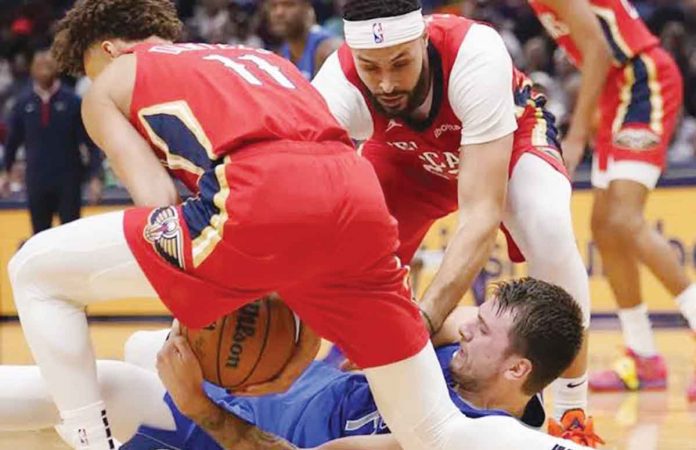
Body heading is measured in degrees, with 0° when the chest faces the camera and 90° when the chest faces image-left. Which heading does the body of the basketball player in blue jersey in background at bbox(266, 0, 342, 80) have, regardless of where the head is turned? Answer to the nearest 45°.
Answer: approximately 45°

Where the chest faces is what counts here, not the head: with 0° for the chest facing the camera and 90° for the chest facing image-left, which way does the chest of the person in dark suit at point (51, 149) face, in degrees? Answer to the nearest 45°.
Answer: approximately 0°

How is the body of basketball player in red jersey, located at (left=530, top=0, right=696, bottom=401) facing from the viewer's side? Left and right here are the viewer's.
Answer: facing to the left of the viewer

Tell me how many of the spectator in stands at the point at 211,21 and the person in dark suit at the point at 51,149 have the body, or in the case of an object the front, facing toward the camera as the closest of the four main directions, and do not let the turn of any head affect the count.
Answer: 2

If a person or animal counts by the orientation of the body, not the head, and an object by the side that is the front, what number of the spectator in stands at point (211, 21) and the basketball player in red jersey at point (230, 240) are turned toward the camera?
1

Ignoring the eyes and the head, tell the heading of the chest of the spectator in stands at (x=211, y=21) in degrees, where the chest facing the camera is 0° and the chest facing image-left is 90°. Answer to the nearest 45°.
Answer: approximately 0°

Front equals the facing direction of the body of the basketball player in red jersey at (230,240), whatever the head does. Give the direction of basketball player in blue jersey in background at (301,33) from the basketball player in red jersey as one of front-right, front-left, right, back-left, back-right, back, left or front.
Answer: front-right

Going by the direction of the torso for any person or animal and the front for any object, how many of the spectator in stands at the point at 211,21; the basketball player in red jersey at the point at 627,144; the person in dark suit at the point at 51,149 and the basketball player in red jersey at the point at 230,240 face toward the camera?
2

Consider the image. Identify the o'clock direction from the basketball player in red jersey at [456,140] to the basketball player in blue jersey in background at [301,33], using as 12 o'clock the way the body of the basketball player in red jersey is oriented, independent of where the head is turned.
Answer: The basketball player in blue jersey in background is roughly at 4 o'clock from the basketball player in red jersey.
